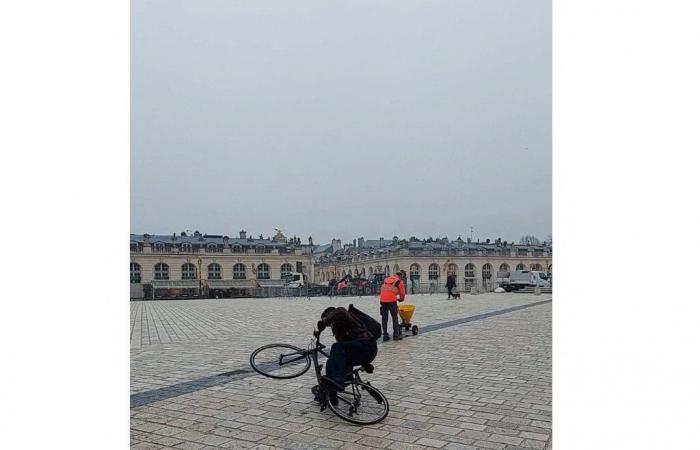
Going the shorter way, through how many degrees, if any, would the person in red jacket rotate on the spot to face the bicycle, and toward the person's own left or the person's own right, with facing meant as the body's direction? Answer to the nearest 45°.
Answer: approximately 135° to the person's own right

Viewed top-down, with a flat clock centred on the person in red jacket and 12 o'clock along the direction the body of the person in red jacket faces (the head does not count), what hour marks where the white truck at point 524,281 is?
The white truck is roughly at 11 o'clock from the person in red jacket.

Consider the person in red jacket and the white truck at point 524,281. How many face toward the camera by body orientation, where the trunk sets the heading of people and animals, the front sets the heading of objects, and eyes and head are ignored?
0
